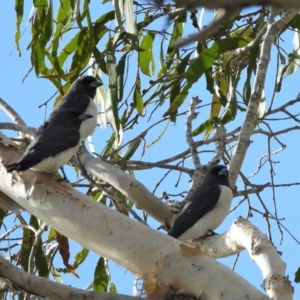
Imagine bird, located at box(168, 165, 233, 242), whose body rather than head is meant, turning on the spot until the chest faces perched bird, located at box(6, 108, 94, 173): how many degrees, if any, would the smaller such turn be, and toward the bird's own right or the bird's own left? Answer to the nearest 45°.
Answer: approximately 135° to the bird's own right

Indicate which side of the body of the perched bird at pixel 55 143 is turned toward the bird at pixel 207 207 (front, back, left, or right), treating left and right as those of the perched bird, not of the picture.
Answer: front

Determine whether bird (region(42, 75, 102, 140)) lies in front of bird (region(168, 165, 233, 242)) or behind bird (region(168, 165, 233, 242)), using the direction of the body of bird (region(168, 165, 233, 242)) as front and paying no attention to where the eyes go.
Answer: behind

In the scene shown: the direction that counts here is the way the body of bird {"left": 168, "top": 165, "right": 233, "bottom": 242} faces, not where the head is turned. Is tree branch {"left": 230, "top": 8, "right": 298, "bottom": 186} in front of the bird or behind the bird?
in front

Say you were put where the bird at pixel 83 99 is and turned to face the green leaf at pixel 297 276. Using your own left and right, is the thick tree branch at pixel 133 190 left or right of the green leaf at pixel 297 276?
right

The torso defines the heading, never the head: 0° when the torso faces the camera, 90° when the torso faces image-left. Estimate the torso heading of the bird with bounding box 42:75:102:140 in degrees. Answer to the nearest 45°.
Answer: approximately 270°

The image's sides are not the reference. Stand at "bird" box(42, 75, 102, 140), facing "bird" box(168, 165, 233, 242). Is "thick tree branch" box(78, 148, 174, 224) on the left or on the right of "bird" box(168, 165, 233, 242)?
right

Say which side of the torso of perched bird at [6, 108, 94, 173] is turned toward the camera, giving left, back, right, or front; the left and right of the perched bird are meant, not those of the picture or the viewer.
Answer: right

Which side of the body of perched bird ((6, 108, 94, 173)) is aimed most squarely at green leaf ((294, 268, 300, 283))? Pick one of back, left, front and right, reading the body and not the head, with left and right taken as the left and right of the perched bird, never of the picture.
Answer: front

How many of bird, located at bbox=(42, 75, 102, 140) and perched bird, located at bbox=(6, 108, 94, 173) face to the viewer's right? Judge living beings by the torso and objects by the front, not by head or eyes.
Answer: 2
